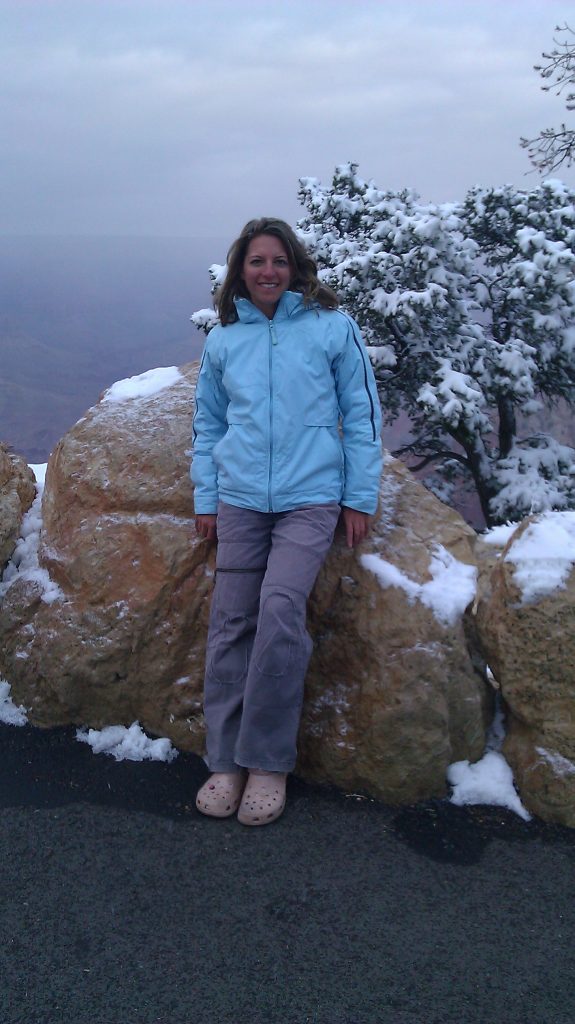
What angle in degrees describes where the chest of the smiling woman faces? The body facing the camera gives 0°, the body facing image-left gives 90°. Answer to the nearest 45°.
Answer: approximately 0°

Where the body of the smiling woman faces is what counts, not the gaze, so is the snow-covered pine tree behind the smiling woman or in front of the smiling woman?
behind

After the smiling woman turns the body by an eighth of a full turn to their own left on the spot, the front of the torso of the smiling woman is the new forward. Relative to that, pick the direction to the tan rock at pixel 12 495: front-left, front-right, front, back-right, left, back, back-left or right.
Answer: back

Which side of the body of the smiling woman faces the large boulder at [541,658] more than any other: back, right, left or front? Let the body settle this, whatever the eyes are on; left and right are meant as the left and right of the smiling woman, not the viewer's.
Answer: left
